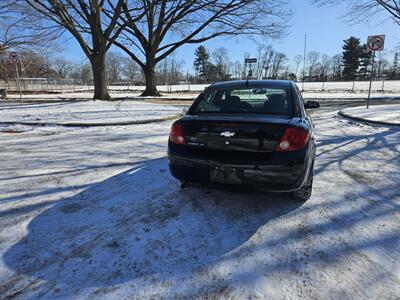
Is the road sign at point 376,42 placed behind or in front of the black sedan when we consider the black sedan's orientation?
in front

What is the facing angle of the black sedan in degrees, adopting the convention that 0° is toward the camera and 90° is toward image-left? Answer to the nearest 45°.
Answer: approximately 180°
